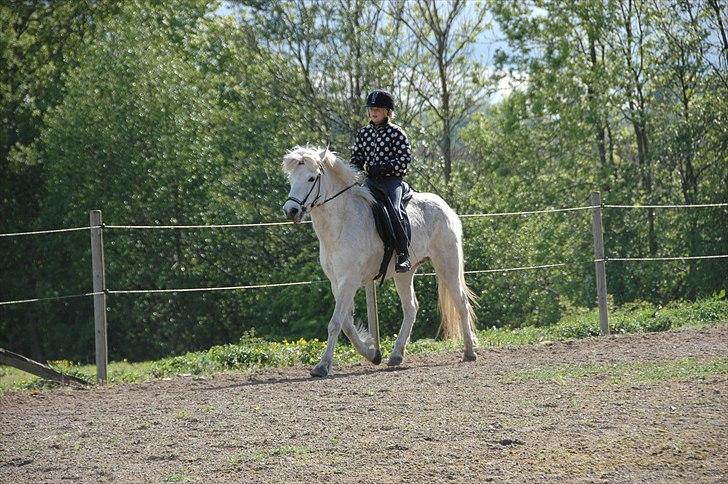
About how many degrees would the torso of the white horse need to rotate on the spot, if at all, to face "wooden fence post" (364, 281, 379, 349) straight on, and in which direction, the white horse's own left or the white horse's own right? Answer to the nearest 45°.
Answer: approximately 135° to the white horse's own right

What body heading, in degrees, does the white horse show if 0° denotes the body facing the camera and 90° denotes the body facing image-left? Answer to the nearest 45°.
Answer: approximately 45°
